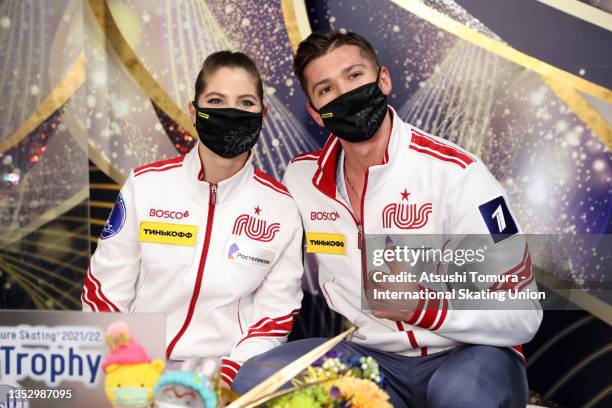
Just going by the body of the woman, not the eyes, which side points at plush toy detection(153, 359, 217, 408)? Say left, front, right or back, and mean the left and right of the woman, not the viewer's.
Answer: front

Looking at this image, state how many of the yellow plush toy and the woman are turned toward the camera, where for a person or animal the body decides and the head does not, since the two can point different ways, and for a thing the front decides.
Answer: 2

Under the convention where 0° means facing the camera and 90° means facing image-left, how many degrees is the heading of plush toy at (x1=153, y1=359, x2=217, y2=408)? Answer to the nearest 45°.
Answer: approximately 45°

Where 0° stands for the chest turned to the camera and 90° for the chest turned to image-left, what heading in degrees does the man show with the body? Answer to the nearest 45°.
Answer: approximately 45°

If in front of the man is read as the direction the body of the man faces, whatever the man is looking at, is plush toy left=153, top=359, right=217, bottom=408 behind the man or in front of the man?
in front

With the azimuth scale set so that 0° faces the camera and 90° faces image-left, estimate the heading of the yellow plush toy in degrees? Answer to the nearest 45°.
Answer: approximately 0°

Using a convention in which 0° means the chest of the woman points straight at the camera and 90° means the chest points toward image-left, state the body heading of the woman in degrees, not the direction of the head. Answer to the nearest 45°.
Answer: approximately 0°

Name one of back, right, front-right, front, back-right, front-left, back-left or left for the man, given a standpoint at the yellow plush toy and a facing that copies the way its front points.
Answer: back-left

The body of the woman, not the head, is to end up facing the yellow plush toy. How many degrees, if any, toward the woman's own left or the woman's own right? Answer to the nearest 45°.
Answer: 0° — they already face it
